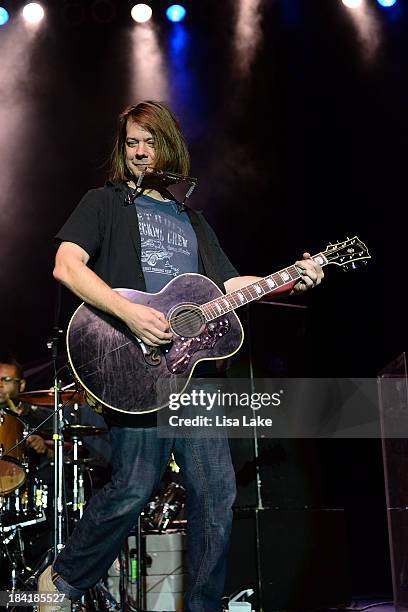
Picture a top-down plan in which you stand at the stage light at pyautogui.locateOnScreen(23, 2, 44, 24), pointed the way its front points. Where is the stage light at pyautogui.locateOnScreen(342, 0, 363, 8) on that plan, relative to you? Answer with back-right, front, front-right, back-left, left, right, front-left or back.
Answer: left

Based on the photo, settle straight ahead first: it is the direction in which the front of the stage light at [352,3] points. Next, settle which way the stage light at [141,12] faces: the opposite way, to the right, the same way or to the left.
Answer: the same way

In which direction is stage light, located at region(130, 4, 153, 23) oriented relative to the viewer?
toward the camera

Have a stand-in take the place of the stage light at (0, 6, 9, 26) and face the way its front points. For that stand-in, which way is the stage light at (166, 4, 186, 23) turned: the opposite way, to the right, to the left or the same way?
the same way

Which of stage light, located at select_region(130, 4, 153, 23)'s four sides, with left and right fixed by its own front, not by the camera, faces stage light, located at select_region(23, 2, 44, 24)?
right

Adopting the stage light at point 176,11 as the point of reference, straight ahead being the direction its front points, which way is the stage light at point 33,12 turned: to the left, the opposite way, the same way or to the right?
the same way

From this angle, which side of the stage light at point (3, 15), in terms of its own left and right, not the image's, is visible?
front

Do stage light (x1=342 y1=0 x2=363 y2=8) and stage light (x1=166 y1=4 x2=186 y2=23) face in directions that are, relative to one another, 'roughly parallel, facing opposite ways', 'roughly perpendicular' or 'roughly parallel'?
roughly parallel
